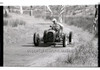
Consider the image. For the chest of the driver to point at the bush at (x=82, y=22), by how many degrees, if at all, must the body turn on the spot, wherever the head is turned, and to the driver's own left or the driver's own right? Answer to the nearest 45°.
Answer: approximately 135° to the driver's own left

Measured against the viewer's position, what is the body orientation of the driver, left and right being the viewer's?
facing the viewer and to the left of the viewer

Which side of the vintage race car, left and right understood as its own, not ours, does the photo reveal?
front
